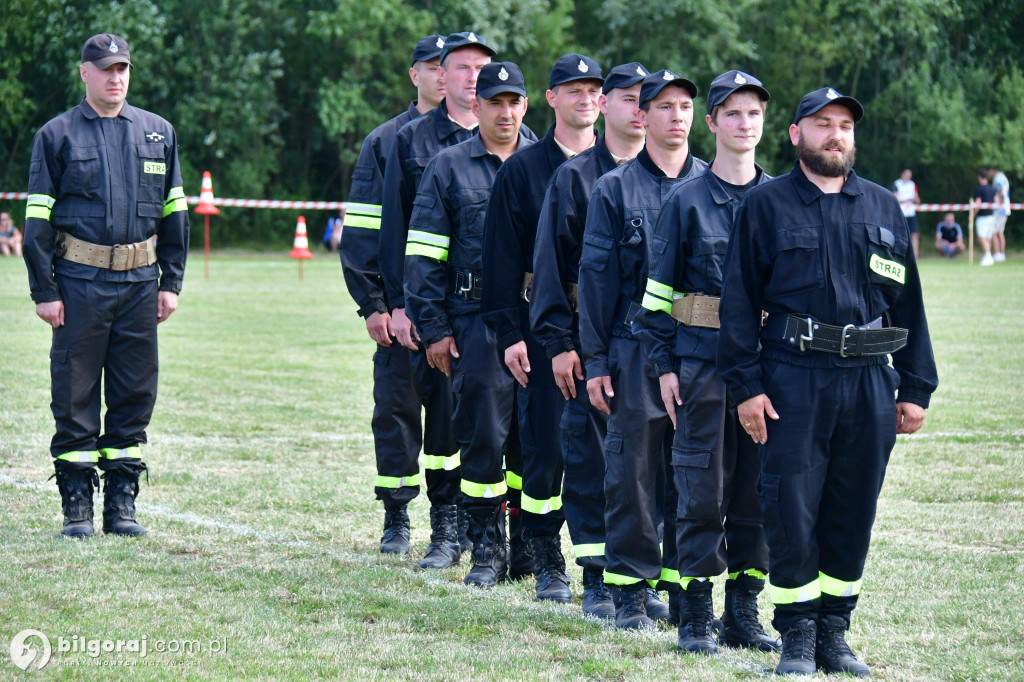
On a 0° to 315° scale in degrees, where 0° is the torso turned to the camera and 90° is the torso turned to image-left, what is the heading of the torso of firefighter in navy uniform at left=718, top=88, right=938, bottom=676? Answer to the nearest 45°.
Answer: approximately 315°

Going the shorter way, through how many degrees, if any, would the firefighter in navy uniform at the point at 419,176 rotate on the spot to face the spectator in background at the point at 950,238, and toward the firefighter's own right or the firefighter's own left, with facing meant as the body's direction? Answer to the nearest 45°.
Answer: approximately 90° to the firefighter's own left

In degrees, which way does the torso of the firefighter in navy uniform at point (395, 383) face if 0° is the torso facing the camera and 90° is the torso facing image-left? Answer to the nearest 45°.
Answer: approximately 315°

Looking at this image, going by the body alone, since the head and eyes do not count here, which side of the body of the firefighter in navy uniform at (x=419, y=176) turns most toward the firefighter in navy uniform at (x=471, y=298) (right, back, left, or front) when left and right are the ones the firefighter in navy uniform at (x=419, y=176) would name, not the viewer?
front

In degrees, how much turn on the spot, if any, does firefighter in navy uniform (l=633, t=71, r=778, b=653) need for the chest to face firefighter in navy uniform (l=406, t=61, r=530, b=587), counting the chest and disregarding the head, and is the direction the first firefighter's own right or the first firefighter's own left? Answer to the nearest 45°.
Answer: approximately 180°

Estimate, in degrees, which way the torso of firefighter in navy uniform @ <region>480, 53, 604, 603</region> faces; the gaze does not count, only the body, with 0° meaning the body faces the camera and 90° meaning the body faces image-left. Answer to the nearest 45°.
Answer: approximately 315°

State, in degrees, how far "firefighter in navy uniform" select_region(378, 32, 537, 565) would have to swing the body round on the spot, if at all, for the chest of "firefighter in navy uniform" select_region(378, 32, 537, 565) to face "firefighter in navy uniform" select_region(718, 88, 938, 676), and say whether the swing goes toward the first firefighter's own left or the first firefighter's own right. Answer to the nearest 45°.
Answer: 0° — they already face them
